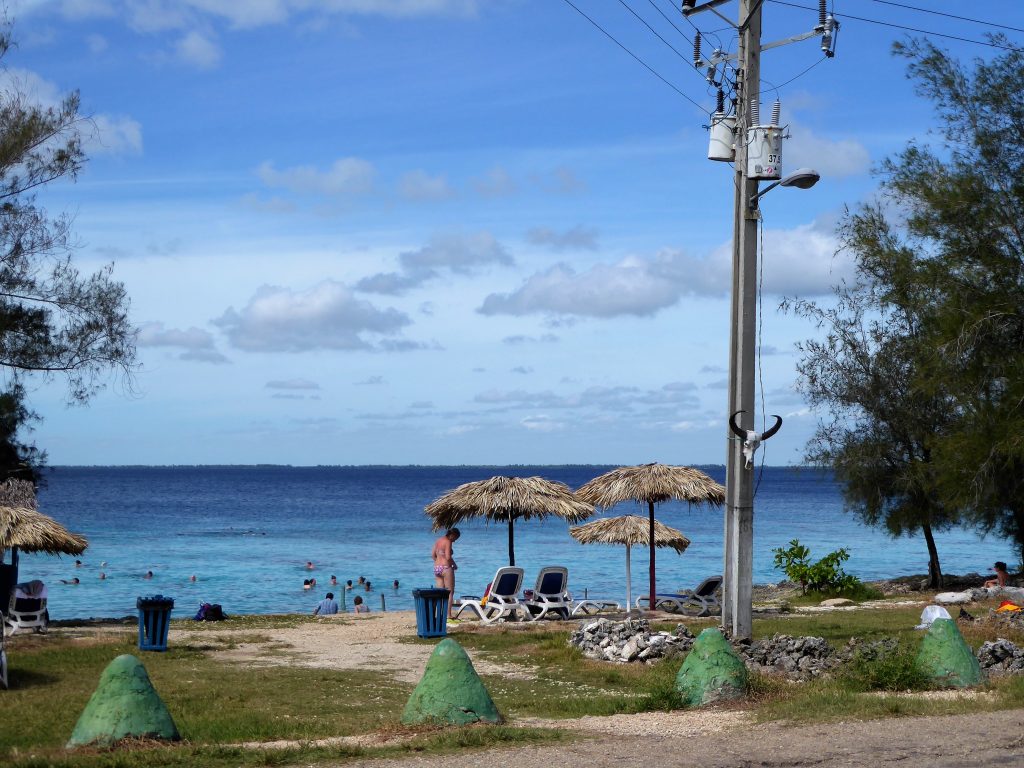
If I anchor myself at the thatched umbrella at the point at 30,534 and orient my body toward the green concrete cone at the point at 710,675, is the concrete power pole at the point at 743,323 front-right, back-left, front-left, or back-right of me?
front-left

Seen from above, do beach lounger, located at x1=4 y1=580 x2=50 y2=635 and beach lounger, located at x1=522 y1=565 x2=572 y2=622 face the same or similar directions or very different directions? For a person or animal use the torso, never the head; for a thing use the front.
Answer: same or similar directions

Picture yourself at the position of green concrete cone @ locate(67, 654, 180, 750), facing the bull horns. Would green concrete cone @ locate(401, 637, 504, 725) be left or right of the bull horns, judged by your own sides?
right

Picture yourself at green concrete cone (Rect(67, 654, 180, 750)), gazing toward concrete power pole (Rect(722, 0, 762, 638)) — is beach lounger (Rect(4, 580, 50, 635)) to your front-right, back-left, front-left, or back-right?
front-left

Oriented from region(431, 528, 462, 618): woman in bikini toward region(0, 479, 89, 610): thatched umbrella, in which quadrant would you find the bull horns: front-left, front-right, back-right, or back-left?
back-left
